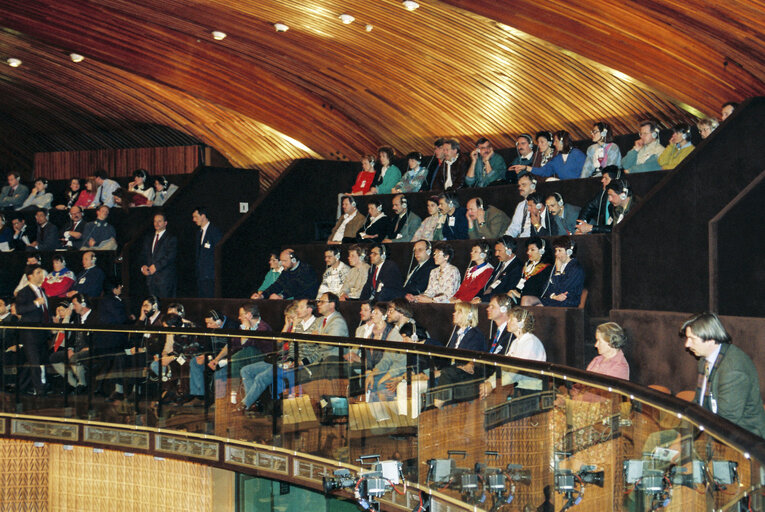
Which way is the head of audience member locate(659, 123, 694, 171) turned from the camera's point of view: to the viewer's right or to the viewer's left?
to the viewer's left

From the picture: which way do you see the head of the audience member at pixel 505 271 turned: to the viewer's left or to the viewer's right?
to the viewer's left

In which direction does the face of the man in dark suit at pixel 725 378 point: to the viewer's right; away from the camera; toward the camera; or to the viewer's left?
to the viewer's left

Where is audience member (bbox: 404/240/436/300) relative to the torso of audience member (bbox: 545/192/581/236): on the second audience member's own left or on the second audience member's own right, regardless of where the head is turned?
on the second audience member's own right

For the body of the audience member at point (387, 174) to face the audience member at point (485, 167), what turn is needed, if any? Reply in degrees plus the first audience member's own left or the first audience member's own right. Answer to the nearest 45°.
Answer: approximately 90° to the first audience member's own left

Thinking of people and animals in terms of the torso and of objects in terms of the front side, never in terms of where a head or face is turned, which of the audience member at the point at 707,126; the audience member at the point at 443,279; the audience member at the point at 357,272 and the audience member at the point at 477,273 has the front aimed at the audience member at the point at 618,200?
the audience member at the point at 707,126

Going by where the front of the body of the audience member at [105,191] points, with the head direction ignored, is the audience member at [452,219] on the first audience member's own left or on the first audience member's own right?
on the first audience member's own left

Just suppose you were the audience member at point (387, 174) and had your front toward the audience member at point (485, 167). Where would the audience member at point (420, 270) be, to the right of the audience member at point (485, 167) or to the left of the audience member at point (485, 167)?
right

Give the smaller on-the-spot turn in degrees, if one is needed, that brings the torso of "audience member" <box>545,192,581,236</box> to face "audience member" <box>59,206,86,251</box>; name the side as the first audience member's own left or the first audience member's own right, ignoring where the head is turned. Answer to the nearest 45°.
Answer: approximately 90° to the first audience member's own right
